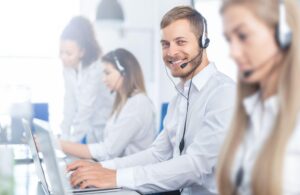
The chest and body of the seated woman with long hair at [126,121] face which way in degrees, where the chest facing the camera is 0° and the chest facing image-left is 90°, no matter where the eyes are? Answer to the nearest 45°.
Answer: approximately 90°

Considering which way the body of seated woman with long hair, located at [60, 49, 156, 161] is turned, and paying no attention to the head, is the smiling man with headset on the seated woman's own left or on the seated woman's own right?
on the seated woman's own left

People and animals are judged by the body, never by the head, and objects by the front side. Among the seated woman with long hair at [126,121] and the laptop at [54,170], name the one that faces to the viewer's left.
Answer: the seated woman with long hair

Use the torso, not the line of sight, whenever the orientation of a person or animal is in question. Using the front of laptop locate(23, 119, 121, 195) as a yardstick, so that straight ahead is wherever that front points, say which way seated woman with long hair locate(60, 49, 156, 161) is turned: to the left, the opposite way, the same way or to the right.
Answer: the opposite way

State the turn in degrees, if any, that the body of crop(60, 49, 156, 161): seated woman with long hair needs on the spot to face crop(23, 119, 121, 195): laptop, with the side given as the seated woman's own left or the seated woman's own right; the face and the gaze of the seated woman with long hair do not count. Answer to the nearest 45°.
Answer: approximately 90° to the seated woman's own left

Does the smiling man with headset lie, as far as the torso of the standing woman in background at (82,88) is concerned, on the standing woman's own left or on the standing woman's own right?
on the standing woman's own left

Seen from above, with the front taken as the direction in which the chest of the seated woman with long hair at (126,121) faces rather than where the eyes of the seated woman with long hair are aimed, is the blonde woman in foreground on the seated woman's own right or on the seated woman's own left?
on the seated woman's own left

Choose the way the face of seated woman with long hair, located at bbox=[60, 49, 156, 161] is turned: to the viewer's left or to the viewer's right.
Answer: to the viewer's left
